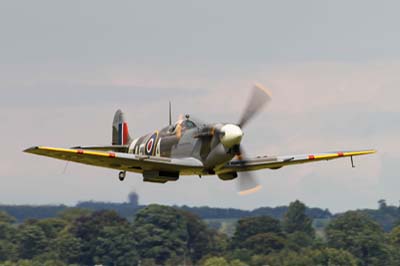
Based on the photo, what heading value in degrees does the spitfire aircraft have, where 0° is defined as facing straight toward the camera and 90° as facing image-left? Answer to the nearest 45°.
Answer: approximately 315°
